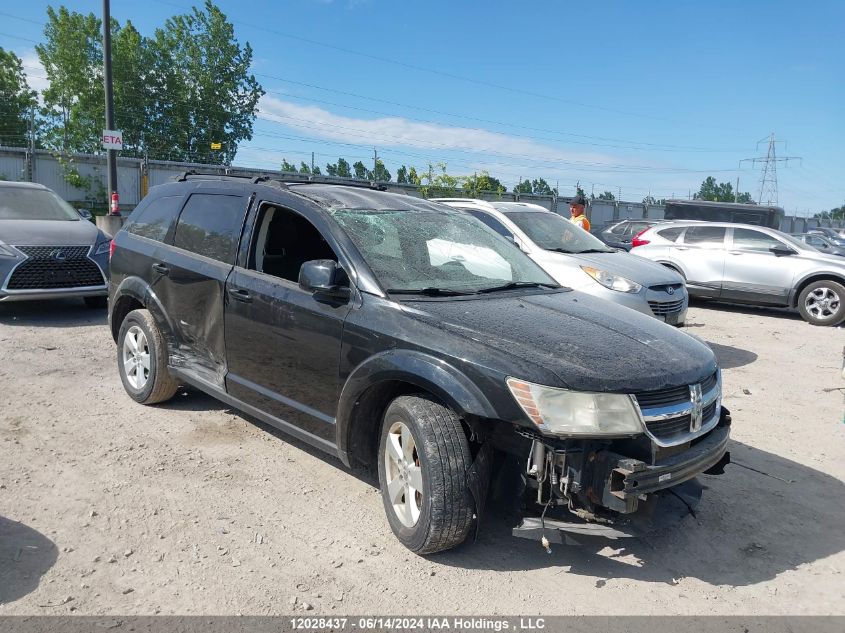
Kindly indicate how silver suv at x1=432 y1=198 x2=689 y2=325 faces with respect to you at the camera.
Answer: facing the viewer and to the right of the viewer

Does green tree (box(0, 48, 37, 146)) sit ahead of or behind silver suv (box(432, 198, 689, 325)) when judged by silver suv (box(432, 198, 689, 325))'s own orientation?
behind

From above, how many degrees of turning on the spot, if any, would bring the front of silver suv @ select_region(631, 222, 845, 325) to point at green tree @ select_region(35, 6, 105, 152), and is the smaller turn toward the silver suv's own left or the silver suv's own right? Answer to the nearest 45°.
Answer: approximately 135° to the silver suv's own left

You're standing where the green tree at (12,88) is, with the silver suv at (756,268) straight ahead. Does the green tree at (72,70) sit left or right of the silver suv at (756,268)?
left

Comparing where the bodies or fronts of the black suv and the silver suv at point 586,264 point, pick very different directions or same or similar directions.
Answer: same or similar directions

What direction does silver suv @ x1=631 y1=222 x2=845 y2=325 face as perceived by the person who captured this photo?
facing to the right of the viewer

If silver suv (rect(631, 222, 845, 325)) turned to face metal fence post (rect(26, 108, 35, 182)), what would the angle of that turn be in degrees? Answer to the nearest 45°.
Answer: approximately 180°

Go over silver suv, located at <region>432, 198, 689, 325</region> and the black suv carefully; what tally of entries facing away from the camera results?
0

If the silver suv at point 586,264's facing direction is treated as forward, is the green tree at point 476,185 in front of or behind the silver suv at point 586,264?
behind

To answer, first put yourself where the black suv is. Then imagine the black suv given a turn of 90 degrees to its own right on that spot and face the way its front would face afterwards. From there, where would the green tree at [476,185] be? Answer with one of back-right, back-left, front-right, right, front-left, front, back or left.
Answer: back-right

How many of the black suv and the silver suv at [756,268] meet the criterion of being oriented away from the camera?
0

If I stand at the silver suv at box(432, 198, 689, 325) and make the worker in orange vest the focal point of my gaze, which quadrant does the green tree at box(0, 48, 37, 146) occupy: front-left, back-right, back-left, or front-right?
front-left
